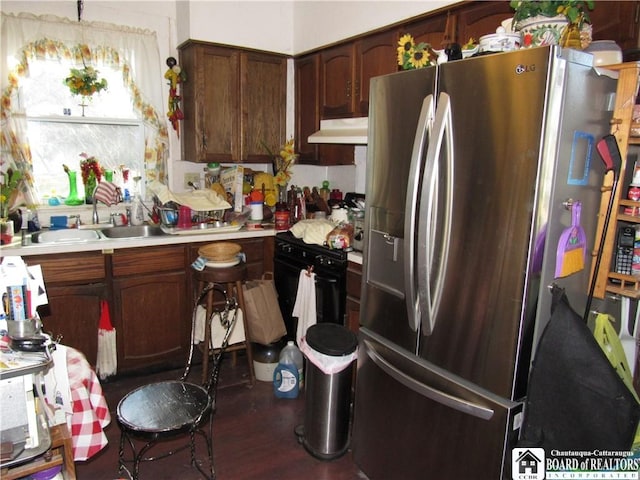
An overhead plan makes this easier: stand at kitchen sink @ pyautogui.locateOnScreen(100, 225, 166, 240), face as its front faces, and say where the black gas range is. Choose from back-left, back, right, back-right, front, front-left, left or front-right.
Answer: front-left

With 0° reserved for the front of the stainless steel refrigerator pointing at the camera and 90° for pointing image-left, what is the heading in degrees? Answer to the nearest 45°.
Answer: approximately 45°

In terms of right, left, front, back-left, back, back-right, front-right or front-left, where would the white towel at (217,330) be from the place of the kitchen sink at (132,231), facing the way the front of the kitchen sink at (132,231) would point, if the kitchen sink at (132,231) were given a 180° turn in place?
back-right

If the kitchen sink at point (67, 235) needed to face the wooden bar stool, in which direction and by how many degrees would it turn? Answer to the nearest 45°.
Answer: approximately 45° to its left

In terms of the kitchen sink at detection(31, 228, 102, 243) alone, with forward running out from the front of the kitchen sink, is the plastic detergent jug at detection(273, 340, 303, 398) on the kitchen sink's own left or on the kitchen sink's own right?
on the kitchen sink's own left

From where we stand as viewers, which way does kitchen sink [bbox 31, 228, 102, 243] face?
facing the viewer

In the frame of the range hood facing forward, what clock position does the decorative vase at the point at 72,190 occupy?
The decorative vase is roughly at 2 o'clock from the range hood.

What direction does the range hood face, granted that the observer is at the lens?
facing the viewer and to the left of the viewer
